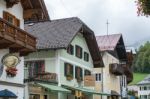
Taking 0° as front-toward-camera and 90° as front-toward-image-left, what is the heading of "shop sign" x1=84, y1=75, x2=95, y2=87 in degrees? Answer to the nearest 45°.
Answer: approximately 0°

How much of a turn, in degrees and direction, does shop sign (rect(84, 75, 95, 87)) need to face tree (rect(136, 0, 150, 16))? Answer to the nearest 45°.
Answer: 0° — it already faces it

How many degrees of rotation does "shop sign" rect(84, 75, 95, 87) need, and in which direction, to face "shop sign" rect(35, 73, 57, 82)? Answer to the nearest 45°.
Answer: approximately 45° to its right

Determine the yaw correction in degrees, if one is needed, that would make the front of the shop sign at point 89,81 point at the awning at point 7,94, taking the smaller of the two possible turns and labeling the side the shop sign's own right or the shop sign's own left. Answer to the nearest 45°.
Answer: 0° — it already faces it
